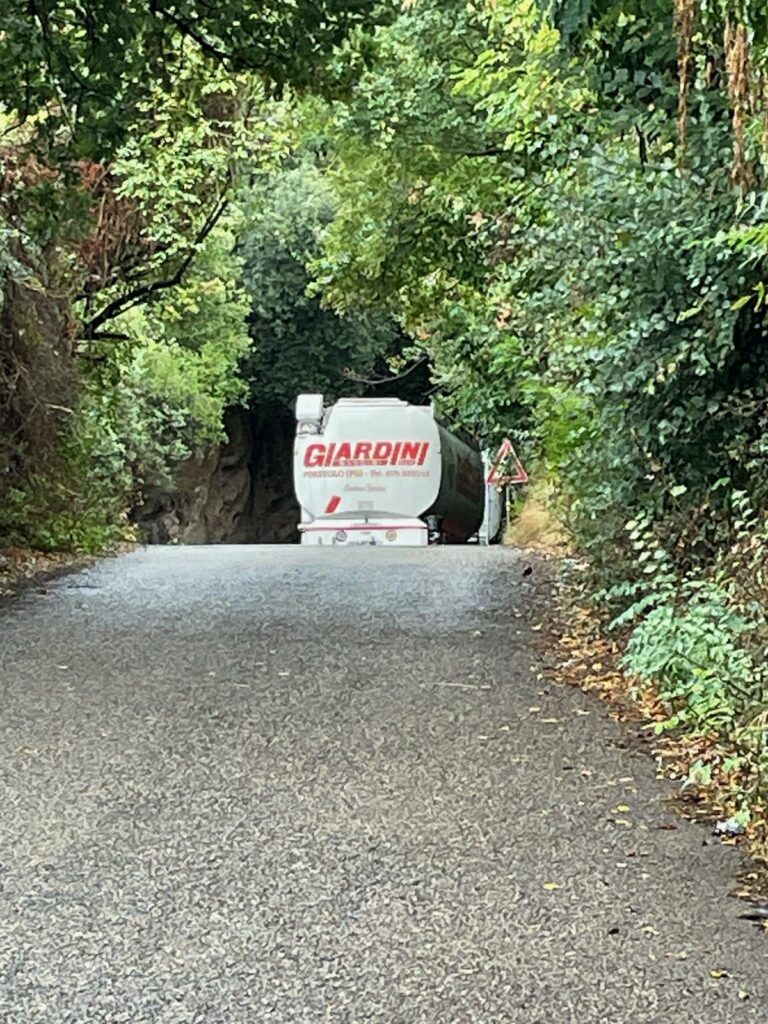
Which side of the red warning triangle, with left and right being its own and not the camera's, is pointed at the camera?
front
